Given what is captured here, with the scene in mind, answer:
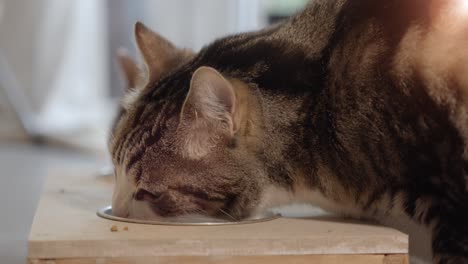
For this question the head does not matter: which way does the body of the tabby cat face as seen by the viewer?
to the viewer's left
